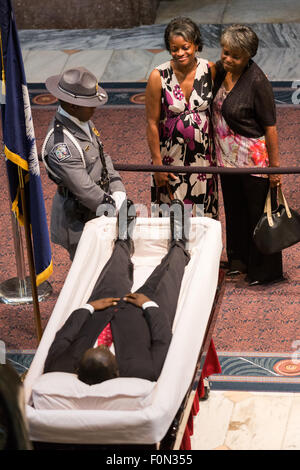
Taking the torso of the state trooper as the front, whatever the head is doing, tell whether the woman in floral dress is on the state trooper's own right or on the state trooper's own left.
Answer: on the state trooper's own left

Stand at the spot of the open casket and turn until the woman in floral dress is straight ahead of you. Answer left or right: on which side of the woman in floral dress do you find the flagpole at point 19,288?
left

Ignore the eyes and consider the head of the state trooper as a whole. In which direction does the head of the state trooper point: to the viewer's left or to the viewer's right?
to the viewer's right

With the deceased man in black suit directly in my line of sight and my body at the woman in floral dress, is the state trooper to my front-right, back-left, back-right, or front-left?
front-right

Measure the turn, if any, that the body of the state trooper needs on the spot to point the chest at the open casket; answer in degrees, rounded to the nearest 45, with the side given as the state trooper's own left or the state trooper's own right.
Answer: approximately 45° to the state trooper's own right

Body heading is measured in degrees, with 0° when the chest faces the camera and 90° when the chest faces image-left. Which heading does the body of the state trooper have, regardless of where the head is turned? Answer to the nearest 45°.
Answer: approximately 315°

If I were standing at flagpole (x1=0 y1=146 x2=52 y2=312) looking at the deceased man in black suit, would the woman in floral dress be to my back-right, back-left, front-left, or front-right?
front-left

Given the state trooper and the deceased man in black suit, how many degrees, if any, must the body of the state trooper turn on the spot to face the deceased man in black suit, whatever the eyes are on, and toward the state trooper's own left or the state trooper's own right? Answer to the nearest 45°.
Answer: approximately 45° to the state trooper's own right
